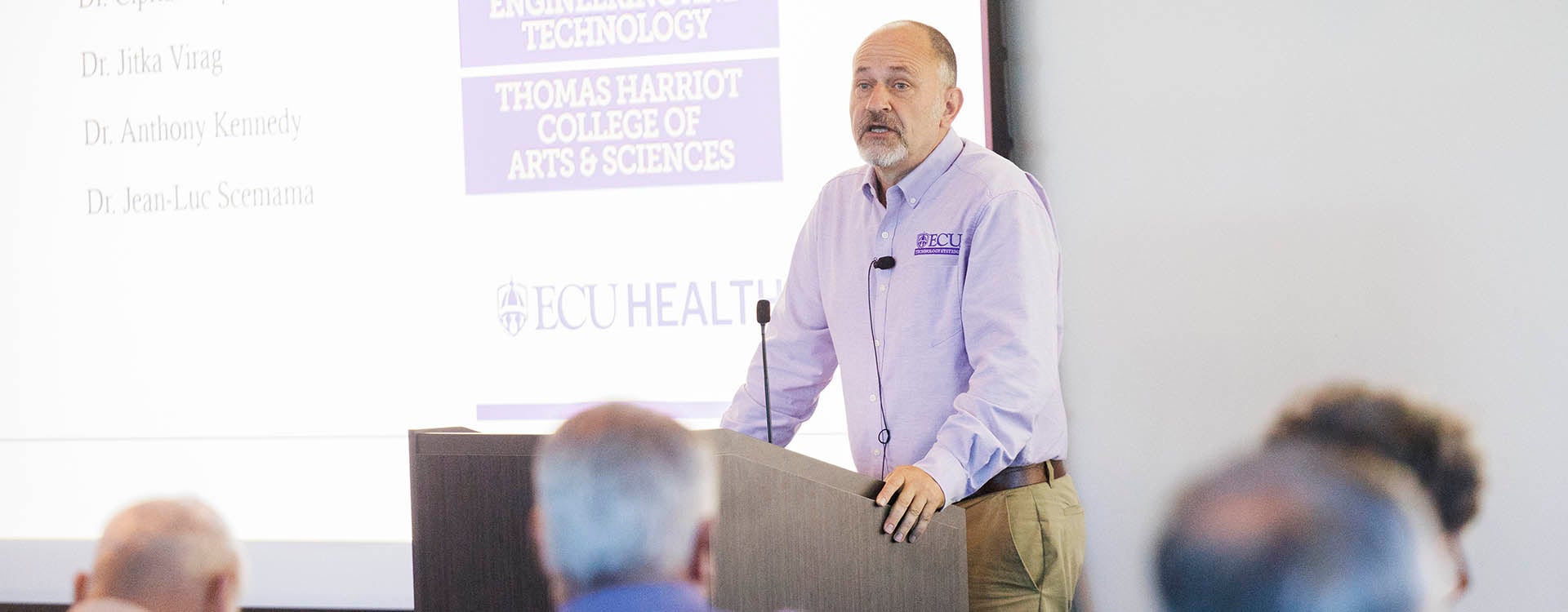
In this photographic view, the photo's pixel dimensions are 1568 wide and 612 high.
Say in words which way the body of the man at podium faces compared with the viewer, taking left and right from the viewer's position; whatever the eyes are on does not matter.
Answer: facing the viewer and to the left of the viewer

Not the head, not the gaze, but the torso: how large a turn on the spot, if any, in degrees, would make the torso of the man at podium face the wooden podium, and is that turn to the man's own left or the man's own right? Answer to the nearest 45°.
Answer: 0° — they already face it

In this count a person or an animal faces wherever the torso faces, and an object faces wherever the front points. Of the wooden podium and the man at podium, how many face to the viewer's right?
0

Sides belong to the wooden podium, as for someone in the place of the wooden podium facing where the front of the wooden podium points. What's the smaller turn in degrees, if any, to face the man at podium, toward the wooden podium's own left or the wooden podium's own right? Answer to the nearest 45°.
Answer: approximately 180°
